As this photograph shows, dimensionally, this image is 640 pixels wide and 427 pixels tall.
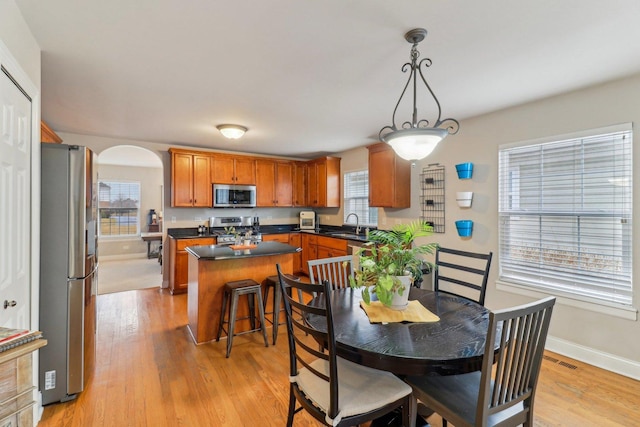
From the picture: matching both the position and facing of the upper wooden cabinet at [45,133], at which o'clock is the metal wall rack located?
The metal wall rack is roughly at 1 o'clock from the upper wooden cabinet.

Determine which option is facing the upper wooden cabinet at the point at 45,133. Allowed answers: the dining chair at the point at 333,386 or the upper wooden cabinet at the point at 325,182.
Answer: the upper wooden cabinet at the point at 325,182

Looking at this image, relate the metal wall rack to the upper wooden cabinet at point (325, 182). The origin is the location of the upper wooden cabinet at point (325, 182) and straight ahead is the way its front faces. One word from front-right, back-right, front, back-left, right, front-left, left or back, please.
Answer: left

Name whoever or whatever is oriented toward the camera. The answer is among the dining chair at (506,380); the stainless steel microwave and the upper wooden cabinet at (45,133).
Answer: the stainless steel microwave

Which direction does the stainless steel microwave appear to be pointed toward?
toward the camera

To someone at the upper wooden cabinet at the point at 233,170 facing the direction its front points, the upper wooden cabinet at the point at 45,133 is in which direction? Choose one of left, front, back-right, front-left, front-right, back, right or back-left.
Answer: front-right

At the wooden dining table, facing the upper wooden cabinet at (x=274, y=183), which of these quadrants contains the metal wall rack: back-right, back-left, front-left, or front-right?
front-right

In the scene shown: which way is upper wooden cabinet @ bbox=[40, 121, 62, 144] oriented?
to the viewer's right

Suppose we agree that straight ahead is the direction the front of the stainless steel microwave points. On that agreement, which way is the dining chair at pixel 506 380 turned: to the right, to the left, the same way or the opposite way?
the opposite way

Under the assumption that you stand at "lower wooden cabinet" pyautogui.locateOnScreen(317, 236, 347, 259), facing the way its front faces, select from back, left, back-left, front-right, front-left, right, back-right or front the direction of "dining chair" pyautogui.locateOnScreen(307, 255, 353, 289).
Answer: front-left

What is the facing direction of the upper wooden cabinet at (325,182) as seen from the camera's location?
facing the viewer and to the left of the viewer

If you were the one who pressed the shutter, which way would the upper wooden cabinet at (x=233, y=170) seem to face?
facing the viewer

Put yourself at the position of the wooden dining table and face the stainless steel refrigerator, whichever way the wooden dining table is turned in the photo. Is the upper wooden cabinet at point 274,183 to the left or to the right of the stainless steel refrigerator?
right
